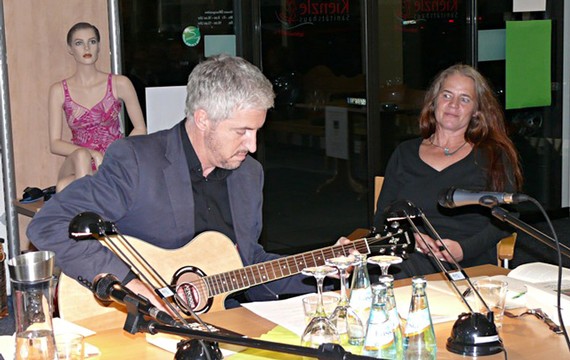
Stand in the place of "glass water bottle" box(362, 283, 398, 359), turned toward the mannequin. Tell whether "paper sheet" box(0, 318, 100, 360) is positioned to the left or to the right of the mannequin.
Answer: left

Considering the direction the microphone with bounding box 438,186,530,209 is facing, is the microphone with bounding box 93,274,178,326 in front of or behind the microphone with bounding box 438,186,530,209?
in front

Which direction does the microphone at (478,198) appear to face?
to the viewer's left

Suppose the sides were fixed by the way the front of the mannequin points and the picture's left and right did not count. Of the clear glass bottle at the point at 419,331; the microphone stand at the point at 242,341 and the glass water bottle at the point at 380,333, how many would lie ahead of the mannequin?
3

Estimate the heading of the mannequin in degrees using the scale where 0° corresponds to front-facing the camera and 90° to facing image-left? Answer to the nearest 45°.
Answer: approximately 0°

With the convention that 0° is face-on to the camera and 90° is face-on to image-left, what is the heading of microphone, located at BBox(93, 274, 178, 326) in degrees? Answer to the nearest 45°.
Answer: approximately 90°

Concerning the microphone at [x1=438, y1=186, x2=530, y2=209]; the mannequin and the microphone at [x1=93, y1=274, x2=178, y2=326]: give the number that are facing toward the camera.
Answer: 1

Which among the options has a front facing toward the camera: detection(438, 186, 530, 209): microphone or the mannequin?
the mannequin

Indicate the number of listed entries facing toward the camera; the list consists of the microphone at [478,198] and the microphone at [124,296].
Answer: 0

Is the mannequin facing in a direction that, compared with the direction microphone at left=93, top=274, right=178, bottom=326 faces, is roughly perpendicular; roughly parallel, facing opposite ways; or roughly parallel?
roughly perpendicular

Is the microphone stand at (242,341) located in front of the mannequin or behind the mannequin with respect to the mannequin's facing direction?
in front
